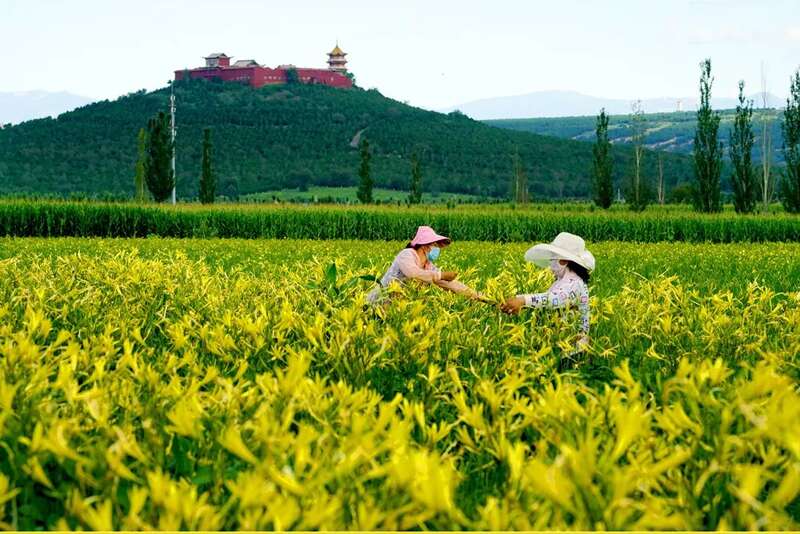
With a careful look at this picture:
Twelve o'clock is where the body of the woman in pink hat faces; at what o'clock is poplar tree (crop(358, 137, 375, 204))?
The poplar tree is roughly at 9 o'clock from the woman in pink hat.

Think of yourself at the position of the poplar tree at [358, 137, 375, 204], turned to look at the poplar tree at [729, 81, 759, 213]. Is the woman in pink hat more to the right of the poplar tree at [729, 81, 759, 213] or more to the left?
right

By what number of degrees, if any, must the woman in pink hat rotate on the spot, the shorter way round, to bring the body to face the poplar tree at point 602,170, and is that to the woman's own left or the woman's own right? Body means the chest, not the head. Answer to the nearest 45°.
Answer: approximately 90° to the woman's own left

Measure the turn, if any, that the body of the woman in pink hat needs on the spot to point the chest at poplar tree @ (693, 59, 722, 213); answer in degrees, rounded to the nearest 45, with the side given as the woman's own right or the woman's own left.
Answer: approximately 90° to the woman's own left

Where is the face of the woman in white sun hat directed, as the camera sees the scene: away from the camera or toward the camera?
toward the camera

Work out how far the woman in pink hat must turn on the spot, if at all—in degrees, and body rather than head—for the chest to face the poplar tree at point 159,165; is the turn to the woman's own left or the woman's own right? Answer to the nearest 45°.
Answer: approximately 90° to the woman's own left

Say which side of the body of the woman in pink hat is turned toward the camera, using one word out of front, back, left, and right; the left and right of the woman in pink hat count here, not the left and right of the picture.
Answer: right

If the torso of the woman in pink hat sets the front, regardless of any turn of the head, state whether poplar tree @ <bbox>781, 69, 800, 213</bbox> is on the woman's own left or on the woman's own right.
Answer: on the woman's own left
